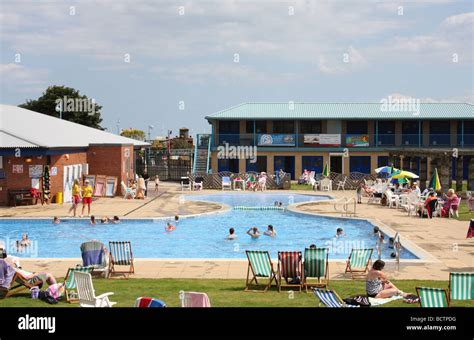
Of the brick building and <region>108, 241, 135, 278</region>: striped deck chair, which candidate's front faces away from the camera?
the striped deck chair

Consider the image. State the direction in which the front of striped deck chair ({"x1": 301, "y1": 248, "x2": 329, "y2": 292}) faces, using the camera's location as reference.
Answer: facing away from the viewer

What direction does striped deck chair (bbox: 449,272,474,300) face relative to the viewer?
away from the camera

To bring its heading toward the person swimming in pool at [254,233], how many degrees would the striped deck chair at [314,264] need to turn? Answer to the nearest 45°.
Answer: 0° — it already faces them

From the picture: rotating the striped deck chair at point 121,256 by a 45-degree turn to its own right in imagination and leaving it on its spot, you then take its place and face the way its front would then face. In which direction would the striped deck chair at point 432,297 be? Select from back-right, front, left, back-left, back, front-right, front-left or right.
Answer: right

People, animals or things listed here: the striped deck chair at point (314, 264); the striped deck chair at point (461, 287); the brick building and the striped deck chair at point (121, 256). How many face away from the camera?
3

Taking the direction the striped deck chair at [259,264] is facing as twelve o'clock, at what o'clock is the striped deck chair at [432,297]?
the striped deck chair at [432,297] is roughly at 3 o'clock from the striped deck chair at [259,264].

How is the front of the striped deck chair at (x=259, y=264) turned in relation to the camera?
facing away from the viewer and to the right of the viewer

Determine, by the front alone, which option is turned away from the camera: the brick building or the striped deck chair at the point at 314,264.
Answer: the striped deck chair

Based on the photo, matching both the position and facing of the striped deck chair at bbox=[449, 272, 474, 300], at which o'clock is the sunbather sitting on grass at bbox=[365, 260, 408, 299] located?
The sunbather sitting on grass is roughly at 9 o'clock from the striped deck chair.

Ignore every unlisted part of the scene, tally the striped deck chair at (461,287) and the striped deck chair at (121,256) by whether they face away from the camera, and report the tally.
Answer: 2

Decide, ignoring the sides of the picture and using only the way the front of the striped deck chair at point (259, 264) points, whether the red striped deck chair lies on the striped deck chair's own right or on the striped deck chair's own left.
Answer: on the striped deck chair's own right

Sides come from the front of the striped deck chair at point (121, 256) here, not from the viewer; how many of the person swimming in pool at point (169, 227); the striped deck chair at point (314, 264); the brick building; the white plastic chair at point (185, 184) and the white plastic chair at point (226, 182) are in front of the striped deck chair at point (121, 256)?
4

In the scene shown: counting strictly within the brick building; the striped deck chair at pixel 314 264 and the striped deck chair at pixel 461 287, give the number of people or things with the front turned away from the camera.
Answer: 2

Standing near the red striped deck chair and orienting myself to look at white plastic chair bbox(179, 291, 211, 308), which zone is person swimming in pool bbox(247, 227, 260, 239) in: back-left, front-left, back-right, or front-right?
back-right

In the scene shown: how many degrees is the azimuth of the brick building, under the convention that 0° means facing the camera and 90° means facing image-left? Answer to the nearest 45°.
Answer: approximately 315°

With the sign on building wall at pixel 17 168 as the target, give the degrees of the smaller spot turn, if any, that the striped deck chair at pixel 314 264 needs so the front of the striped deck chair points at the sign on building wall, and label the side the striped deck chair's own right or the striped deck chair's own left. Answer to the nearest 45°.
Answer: approximately 45° to the striped deck chair's own left
